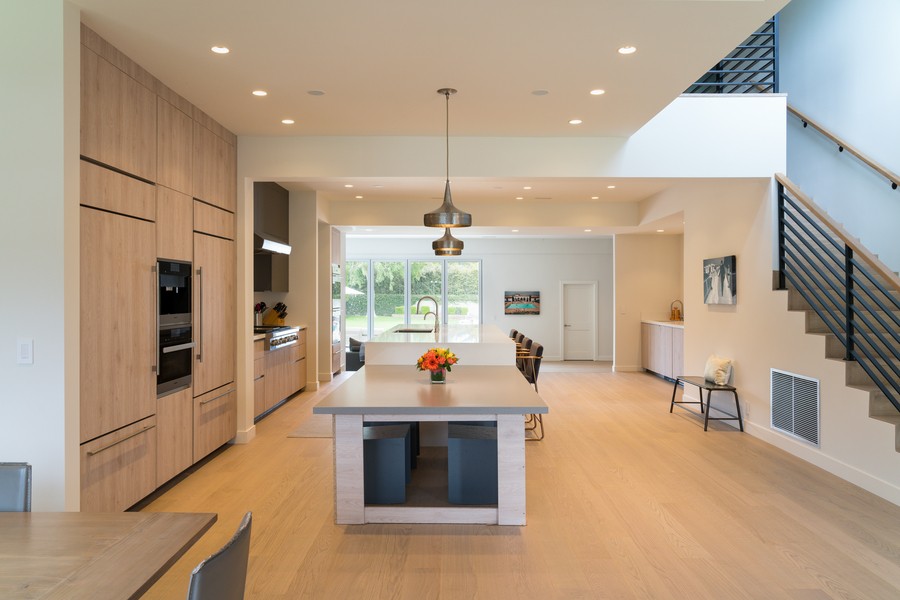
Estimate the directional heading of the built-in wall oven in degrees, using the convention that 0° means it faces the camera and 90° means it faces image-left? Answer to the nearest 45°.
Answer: approximately 315°

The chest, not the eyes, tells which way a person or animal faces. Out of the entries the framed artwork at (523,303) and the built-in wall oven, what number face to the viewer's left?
0

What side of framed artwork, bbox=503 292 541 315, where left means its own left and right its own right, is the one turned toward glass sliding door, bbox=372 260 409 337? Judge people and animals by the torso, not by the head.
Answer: right

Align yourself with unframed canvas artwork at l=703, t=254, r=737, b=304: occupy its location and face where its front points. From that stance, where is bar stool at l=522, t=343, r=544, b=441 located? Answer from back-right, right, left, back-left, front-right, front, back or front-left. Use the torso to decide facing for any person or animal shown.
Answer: front

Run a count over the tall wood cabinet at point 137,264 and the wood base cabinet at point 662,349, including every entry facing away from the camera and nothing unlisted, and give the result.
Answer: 0

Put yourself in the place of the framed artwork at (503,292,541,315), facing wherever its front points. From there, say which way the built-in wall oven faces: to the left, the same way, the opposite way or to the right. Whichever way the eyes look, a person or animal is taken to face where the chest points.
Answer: to the left

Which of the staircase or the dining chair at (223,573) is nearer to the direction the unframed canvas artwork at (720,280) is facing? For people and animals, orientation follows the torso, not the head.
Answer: the dining chair

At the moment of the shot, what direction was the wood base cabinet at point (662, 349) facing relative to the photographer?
facing the viewer and to the left of the viewer

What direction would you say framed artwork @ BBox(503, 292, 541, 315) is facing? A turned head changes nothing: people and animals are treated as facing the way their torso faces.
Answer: toward the camera

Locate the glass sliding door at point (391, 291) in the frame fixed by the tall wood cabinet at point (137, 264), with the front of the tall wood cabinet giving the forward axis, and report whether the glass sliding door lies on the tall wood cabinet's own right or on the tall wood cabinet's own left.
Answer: on the tall wood cabinet's own left

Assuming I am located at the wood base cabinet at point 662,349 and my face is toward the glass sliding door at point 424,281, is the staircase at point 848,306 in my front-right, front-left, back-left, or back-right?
back-left

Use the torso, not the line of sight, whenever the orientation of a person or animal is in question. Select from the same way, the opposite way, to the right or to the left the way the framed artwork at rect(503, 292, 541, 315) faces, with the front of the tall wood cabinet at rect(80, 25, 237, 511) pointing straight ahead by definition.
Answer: to the right

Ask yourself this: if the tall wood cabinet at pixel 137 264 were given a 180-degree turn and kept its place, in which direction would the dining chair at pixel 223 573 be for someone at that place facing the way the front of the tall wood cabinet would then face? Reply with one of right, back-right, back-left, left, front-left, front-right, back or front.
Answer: back-left

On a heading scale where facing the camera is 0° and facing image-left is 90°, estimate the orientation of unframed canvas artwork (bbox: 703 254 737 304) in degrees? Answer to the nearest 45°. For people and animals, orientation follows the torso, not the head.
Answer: approximately 45°

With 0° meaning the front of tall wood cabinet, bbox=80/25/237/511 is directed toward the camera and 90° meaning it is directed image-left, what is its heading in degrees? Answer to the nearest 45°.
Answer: approximately 315°
